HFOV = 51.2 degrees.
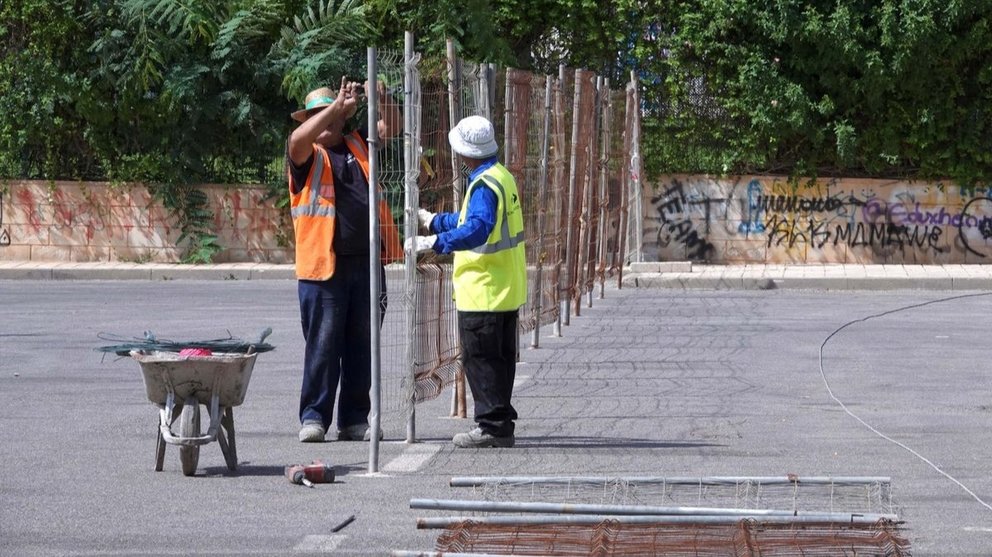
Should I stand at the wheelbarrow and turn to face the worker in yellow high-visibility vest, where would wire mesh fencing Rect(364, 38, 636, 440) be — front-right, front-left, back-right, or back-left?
front-left

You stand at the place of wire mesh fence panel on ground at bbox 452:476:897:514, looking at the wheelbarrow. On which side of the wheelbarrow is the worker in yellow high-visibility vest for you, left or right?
right

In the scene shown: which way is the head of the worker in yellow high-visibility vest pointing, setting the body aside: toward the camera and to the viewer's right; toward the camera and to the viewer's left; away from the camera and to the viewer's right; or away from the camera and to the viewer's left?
away from the camera and to the viewer's left

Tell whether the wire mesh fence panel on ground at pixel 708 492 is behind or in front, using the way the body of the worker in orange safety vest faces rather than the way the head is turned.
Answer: in front

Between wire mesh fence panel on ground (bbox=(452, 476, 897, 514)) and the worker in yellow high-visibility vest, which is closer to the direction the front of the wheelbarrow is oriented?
the wire mesh fence panel on ground

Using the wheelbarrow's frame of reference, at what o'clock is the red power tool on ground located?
The red power tool on ground is roughly at 10 o'clock from the wheelbarrow.

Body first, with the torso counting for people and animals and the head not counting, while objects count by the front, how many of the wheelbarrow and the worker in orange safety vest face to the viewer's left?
0

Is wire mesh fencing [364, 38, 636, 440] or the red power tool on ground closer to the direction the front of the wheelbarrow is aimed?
the red power tool on ground

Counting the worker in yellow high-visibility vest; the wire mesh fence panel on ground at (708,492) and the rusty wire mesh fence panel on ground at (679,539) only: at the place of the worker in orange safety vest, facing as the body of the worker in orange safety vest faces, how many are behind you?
0

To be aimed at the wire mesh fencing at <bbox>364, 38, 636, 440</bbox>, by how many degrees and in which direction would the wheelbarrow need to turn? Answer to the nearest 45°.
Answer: approximately 135° to its left

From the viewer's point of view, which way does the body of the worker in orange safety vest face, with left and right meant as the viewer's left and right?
facing the viewer and to the right of the viewer

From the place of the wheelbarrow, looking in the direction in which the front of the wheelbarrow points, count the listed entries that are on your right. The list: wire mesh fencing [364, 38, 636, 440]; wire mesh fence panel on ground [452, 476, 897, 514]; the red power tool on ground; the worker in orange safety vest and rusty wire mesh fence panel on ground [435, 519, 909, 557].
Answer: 0

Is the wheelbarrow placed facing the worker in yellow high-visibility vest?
no

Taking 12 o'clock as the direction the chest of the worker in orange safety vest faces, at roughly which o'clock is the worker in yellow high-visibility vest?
The worker in yellow high-visibility vest is roughly at 11 o'clock from the worker in orange safety vest.

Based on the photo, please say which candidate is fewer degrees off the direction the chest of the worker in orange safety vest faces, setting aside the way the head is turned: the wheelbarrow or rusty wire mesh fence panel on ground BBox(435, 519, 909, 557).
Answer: the rusty wire mesh fence panel on ground

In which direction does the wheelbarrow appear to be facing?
toward the camera
